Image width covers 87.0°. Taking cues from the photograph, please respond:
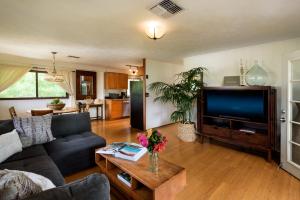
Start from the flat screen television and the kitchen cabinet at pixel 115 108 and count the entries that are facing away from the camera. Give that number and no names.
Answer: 0

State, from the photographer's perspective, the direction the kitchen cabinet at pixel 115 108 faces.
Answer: facing the viewer

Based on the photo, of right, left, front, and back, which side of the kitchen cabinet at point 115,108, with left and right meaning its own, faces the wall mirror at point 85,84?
right

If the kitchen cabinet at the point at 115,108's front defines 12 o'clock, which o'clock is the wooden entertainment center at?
The wooden entertainment center is roughly at 11 o'clock from the kitchen cabinet.

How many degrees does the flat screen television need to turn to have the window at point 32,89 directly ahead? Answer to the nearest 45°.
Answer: approximately 45° to its right

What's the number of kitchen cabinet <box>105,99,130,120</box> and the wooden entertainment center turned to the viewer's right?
0

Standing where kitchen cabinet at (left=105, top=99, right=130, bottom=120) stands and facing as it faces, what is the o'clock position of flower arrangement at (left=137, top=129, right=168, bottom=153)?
The flower arrangement is roughly at 12 o'clock from the kitchen cabinet.

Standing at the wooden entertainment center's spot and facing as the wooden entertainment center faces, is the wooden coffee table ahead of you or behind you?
ahead

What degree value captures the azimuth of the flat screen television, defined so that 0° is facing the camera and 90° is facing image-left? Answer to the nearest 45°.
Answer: approximately 45°

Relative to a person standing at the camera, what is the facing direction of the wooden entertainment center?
facing the viewer and to the left of the viewer

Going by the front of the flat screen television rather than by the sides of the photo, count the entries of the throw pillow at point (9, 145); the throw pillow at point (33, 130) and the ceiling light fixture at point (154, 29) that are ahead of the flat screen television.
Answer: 3

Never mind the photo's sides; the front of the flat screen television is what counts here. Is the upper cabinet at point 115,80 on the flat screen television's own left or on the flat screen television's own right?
on the flat screen television's own right

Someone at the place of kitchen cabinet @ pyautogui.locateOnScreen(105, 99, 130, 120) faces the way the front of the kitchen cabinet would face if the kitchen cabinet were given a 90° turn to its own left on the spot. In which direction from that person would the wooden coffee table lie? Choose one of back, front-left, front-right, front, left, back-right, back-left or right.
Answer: right

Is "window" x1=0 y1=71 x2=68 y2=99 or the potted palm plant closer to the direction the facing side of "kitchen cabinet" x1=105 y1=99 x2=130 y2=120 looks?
the potted palm plant

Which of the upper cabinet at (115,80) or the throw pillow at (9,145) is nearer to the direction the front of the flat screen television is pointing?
the throw pillow

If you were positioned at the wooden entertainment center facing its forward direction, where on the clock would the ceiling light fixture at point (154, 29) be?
The ceiling light fixture is roughly at 12 o'clock from the wooden entertainment center.

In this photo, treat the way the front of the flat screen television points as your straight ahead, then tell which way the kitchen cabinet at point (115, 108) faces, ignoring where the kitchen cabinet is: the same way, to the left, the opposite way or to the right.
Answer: to the left

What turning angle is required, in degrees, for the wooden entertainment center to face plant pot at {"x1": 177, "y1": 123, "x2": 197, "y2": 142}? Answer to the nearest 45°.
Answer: approximately 45° to its right

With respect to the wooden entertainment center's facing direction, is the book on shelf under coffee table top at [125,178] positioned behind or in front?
in front
